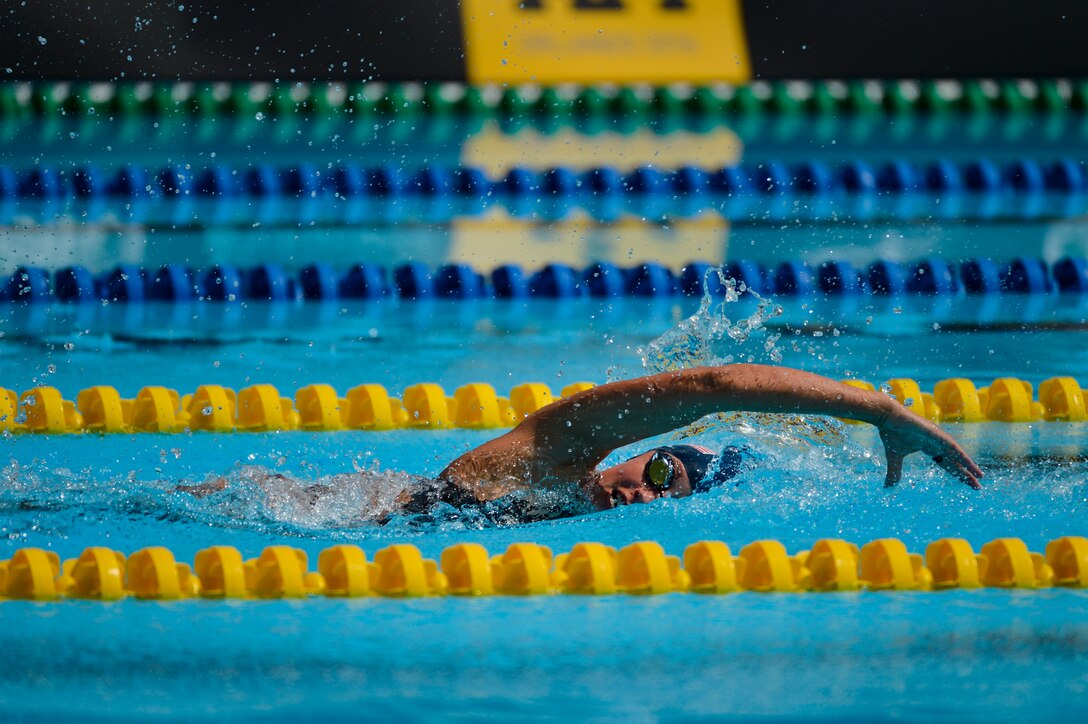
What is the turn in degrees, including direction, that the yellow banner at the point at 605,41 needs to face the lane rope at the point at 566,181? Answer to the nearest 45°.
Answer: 0° — it already faces it

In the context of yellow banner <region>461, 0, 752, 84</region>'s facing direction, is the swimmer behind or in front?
in front

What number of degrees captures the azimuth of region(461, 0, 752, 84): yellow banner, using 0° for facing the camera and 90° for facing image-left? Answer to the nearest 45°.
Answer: approximately 0°

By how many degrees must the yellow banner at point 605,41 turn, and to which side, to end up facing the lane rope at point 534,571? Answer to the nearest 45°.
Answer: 0° — it already faces it
